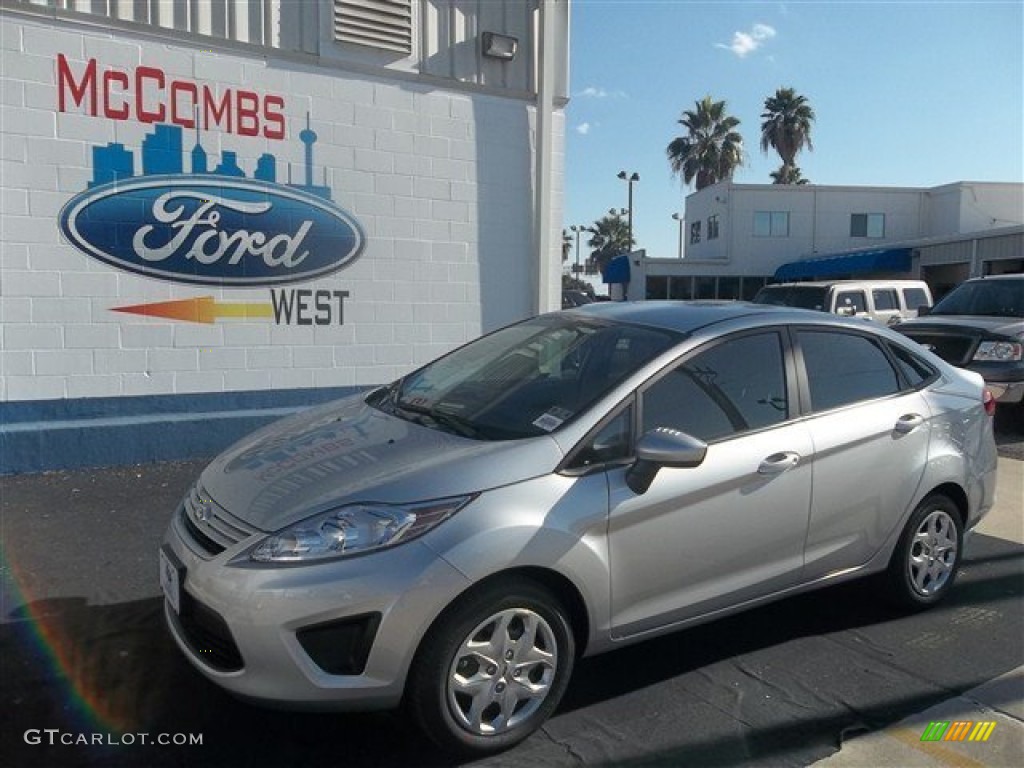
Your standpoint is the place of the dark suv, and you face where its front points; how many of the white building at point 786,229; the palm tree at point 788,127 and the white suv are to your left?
0

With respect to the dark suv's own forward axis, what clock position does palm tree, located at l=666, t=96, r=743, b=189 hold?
The palm tree is roughly at 4 o'clock from the dark suv.

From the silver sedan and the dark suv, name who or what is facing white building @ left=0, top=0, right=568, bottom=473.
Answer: the dark suv

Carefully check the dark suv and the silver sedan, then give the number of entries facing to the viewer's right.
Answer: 0

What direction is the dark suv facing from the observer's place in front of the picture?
facing the viewer and to the left of the viewer

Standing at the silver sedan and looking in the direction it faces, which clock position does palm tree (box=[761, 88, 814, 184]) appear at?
The palm tree is roughly at 5 o'clock from the silver sedan.

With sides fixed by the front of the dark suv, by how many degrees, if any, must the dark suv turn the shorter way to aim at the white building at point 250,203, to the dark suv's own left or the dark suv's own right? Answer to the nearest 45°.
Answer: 0° — it already faces it

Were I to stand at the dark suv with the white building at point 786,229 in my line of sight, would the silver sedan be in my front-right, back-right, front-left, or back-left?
back-left

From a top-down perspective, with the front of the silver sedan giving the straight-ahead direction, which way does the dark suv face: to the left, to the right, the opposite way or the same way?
the same way

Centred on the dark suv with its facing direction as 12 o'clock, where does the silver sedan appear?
The silver sedan is roughly at 11 o'clock from the dark suv.

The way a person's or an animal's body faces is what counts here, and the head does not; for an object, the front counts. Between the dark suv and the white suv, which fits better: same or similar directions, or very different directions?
same or similar directions

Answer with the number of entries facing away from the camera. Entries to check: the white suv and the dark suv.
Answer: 0

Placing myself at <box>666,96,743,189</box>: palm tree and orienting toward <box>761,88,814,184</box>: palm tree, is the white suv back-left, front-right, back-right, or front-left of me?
back-right

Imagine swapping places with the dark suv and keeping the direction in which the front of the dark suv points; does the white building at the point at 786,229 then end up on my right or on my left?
on my right

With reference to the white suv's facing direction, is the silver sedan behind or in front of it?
in front

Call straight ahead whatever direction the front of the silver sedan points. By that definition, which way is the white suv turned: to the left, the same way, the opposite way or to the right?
the same way

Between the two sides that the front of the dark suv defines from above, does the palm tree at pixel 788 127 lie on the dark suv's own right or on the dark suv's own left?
on the dark suv's own right

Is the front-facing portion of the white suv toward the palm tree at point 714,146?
no
